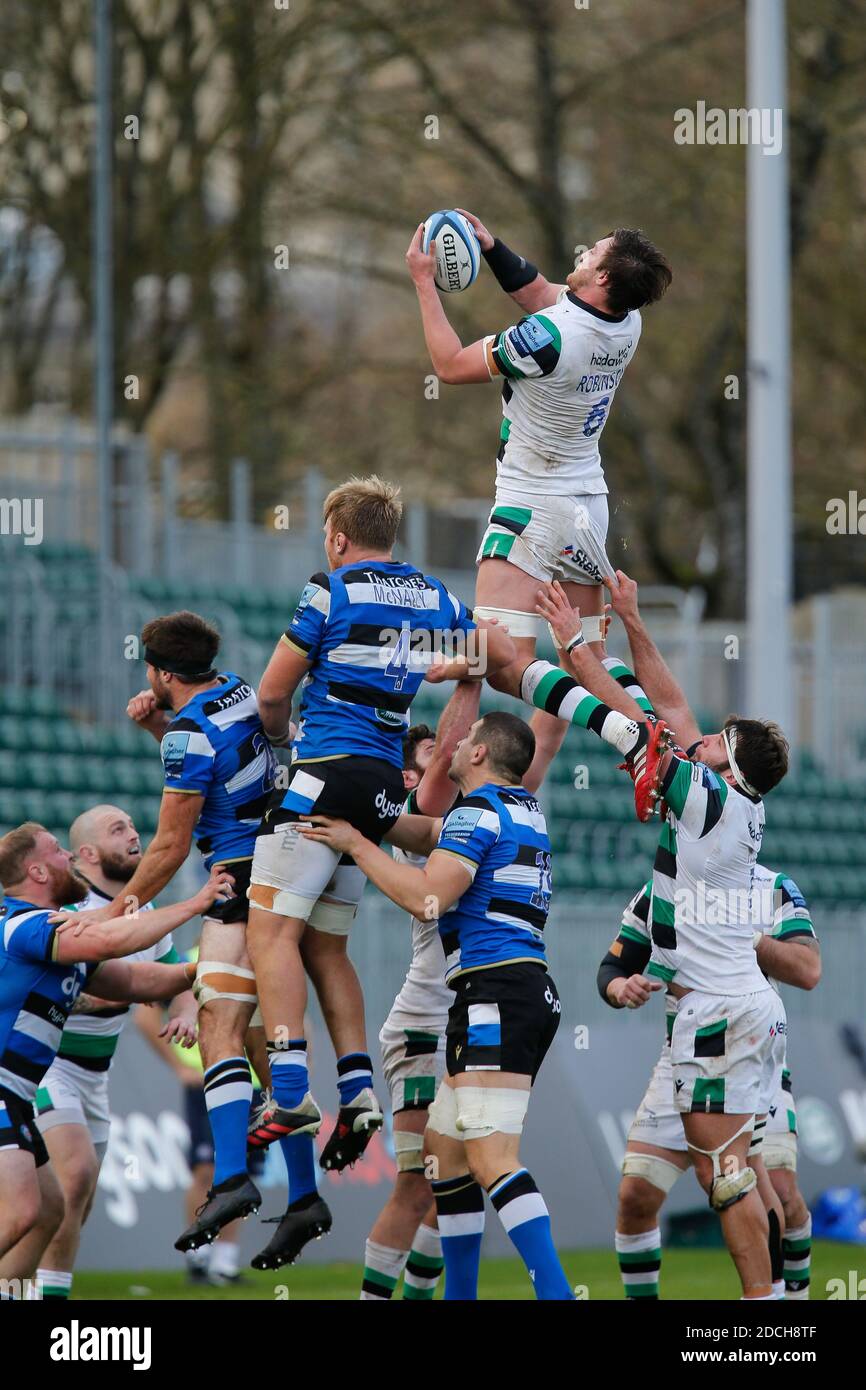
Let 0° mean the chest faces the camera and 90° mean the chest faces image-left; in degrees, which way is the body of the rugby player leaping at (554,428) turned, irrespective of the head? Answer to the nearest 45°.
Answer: approximately 135°
